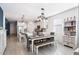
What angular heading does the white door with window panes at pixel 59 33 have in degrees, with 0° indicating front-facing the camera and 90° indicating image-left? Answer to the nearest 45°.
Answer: approximately 45°

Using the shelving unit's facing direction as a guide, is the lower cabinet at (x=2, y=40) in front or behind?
in front

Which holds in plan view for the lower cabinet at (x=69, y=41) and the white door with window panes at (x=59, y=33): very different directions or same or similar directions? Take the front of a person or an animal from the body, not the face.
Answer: same or similar directions

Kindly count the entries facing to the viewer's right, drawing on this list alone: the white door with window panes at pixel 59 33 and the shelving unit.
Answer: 0

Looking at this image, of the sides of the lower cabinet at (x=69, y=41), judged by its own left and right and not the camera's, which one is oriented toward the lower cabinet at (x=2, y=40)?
front

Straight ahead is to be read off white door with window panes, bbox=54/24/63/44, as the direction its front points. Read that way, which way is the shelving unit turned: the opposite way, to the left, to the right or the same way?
the same way

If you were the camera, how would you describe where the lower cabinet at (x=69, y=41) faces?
facing the viewer and to the left of the viewer
